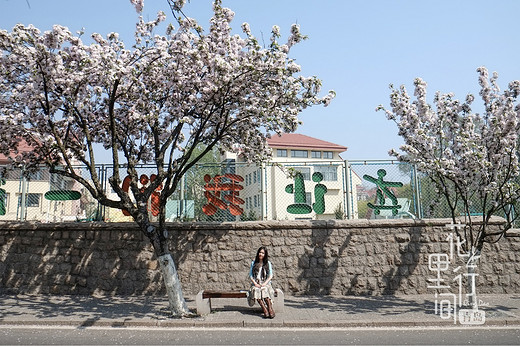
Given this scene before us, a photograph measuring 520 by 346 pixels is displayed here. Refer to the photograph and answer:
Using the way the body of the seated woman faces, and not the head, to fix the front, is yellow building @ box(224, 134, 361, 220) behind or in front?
behind

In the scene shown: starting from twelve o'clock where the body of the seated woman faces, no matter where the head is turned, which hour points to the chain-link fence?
The chain-link fence is roughly at 6 o'clock from the seated woman.

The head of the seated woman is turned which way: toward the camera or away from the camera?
toward the camera

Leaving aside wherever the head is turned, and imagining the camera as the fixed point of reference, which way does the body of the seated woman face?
toward the camera

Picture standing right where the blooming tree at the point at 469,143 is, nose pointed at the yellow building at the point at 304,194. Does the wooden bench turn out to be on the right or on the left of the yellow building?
left

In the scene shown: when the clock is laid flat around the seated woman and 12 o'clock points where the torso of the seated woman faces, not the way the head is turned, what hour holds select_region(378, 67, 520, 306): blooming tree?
The blooming tree is roughly at 9 o'clock from the seated woman.
